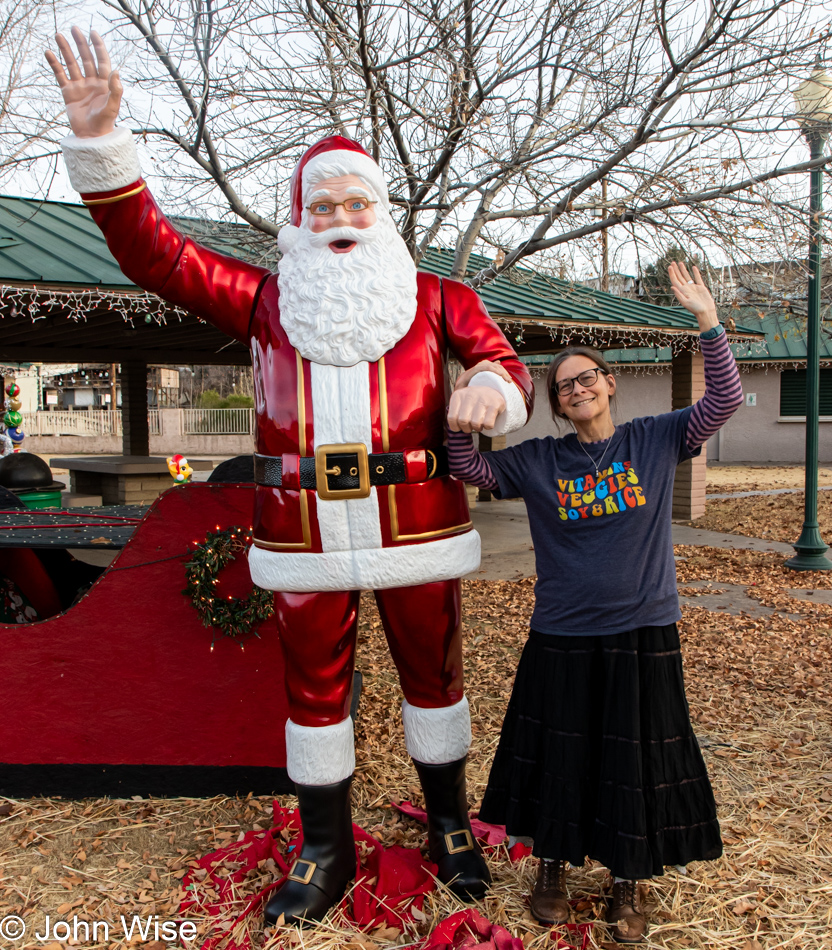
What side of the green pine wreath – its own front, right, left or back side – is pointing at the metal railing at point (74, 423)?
back

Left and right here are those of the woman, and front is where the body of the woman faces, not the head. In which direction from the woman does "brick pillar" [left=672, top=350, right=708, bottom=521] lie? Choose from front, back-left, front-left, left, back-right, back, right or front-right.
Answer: back

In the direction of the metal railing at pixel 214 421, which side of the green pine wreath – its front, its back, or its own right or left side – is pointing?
back

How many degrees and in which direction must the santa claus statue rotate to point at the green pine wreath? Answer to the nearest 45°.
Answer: approximately 135° to its right

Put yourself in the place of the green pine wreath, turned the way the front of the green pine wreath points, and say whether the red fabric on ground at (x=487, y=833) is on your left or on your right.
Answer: on your left

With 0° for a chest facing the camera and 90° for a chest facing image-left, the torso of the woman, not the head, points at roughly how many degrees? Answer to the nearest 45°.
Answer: approximately 0°
